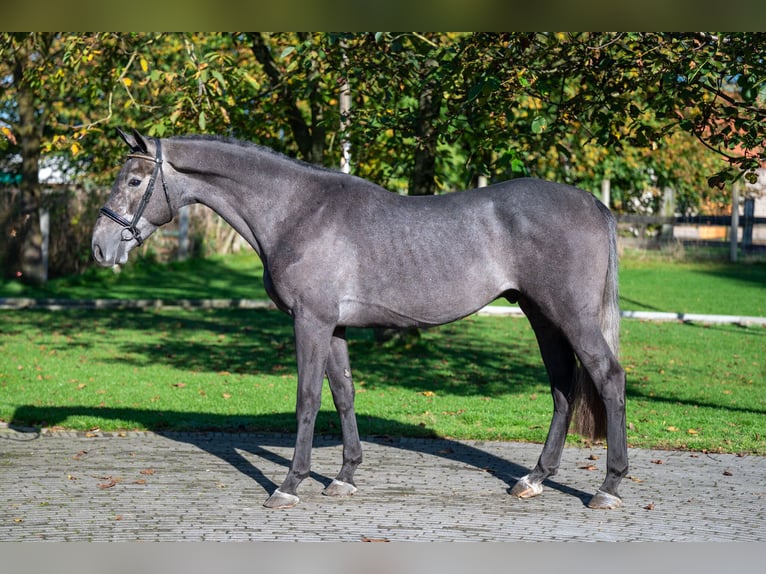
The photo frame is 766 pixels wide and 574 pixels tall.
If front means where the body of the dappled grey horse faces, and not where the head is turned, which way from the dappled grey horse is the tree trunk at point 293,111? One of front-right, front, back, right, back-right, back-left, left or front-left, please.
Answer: right

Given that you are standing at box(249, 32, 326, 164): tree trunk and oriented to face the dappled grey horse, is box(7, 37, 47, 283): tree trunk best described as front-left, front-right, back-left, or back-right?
back-right

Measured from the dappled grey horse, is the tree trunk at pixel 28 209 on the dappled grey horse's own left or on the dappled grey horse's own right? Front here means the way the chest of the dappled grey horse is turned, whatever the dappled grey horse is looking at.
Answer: on the dappled grey horse's own right

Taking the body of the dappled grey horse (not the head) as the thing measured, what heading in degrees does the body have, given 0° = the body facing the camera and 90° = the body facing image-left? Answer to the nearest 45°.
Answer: approximately 90°

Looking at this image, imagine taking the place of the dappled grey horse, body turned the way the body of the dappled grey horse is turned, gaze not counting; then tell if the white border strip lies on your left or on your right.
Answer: on your right
